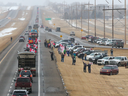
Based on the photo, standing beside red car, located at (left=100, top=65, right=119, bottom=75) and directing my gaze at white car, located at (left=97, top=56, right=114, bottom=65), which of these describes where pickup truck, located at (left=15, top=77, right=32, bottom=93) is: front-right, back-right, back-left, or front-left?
back-left

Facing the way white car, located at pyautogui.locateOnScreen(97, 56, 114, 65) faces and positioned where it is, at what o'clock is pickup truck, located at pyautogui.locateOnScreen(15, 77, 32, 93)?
The pickup truck is roughly at 11 o'clock from the white car.

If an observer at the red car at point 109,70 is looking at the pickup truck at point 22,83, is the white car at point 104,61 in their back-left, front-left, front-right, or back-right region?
back-right

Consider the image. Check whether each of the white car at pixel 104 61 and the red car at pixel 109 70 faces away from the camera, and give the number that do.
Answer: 0

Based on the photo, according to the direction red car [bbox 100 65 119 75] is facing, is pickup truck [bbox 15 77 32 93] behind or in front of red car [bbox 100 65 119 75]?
in front

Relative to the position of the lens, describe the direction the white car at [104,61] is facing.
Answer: facing the viewer and to the left of the viewer
